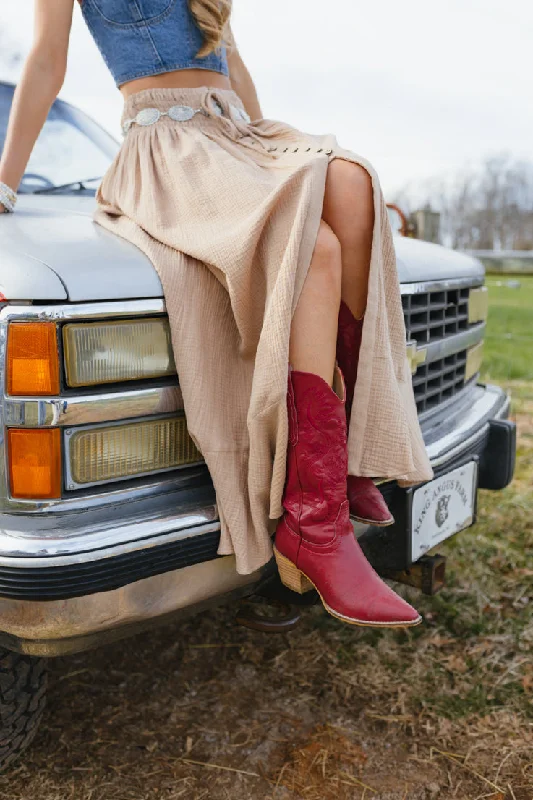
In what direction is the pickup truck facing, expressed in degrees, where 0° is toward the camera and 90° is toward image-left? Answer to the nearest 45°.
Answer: approximately 315°

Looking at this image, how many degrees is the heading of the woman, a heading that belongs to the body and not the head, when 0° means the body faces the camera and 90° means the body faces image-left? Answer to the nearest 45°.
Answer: approximately 315°
